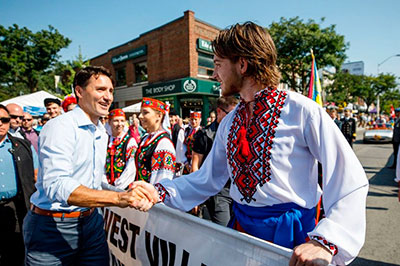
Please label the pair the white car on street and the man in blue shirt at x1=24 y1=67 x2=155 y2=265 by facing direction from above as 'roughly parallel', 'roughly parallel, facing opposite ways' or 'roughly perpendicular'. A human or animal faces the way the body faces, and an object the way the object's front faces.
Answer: roughly perpendicular

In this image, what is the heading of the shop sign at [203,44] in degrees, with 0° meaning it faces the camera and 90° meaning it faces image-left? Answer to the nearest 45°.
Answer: approximately 315°

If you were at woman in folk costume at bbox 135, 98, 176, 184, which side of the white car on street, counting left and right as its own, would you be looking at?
front

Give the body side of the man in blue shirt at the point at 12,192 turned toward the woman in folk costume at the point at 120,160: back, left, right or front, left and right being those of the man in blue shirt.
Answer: left

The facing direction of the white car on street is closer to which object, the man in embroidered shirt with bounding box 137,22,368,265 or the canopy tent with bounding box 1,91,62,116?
the man in embroidered shirt

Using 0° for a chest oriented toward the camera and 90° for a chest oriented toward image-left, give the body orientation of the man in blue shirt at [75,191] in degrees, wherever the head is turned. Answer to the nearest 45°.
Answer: approximately 315°

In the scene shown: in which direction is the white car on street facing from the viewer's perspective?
toward the camera

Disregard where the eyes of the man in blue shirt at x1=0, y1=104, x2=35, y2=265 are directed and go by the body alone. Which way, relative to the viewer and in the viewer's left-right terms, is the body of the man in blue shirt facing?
facing the viewer

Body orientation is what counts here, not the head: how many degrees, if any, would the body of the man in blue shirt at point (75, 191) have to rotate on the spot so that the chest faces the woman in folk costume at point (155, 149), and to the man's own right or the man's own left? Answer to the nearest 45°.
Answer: approximately 90° to the man's own left
